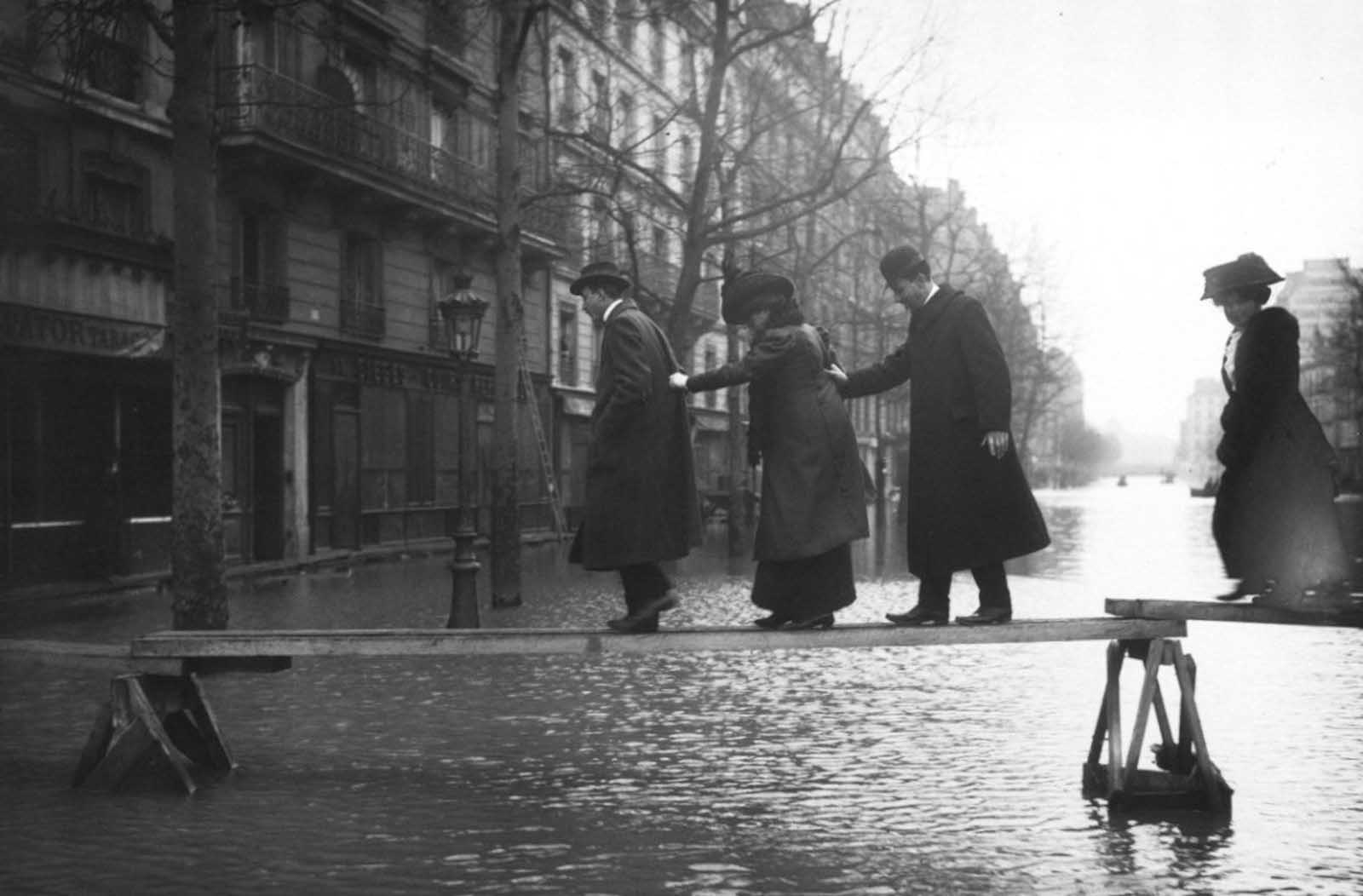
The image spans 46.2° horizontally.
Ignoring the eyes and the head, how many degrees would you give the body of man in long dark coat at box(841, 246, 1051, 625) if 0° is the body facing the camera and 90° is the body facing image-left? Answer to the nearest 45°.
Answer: approximately 90°

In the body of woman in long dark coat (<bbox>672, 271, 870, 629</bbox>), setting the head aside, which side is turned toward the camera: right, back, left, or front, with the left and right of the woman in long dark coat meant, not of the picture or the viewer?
left

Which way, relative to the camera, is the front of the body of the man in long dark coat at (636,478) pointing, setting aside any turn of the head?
to the viewer's left

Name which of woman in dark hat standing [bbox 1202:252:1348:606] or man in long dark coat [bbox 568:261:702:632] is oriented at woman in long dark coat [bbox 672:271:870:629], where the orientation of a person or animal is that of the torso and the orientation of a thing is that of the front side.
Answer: the woman in dark hat standing

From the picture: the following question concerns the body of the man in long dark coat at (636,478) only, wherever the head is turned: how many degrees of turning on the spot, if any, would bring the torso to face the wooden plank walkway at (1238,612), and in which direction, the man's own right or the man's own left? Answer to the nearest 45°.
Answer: approximately 180°

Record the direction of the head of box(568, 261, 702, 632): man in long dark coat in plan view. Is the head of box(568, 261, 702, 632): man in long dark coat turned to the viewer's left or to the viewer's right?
to the viewer's left

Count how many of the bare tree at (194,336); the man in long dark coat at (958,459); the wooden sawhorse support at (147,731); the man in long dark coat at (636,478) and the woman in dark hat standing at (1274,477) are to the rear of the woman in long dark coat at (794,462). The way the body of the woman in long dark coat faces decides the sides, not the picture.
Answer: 2

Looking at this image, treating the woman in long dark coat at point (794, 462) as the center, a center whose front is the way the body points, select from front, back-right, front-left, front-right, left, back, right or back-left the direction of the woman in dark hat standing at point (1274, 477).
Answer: back

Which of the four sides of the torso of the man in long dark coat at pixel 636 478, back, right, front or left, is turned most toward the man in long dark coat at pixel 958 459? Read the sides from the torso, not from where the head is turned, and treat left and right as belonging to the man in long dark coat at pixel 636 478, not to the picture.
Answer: back

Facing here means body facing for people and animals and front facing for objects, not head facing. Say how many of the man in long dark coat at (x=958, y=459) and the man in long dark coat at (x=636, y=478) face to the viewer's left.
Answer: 2

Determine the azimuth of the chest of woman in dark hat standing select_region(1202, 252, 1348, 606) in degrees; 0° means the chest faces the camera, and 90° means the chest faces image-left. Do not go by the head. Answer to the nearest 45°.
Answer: approximately 90°

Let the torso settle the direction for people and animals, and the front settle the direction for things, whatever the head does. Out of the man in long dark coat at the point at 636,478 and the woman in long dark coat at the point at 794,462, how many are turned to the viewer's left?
2
